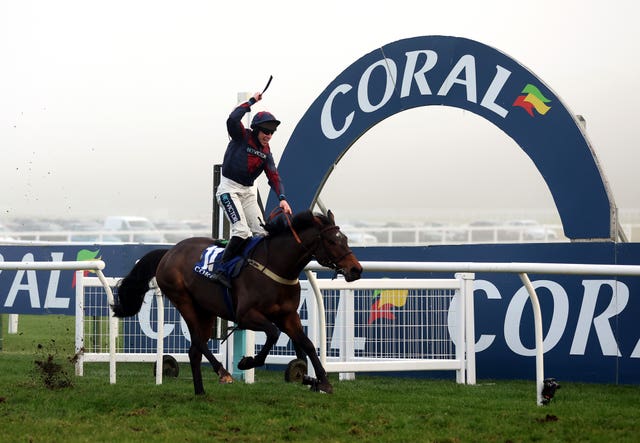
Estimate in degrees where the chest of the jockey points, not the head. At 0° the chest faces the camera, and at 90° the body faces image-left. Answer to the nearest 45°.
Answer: approximately 315°

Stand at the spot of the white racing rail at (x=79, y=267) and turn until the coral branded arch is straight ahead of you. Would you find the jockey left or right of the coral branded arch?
right

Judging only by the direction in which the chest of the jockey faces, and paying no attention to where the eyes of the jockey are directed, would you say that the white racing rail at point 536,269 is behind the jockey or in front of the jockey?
in front

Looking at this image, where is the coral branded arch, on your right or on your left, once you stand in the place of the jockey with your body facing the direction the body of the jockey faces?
on your left
